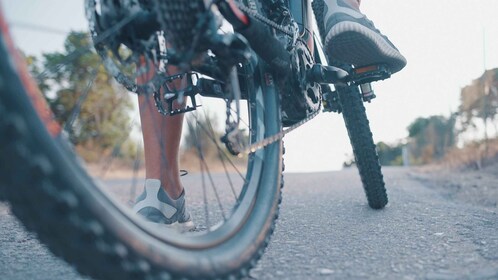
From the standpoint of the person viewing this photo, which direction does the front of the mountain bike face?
facing away from the viewer and to the right of the viewer

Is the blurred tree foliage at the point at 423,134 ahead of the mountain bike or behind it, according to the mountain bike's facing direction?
ahead
